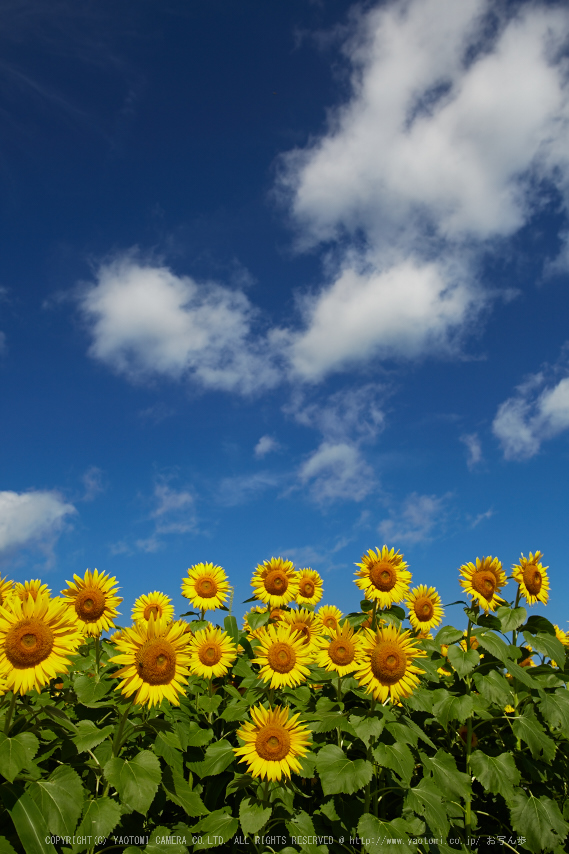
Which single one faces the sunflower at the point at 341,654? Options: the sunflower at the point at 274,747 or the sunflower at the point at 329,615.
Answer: the sunflower at the point at 329,615

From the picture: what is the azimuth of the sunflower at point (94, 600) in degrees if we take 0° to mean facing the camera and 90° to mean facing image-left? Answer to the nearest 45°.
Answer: approximately 0°

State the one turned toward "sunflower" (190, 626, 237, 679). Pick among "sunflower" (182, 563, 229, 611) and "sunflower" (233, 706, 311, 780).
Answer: "sunflower" (182, 563, 229, 611)

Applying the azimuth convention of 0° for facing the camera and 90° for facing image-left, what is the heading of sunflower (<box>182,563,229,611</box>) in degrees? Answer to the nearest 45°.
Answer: approximately 0°

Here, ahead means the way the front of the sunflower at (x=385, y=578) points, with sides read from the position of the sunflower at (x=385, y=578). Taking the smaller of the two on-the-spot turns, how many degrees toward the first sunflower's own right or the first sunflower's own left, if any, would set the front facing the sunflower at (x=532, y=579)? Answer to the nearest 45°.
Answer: approximately 135° to the first sunflower's own left

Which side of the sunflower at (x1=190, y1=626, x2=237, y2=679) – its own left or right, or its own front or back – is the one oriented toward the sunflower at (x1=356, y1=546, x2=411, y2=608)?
left

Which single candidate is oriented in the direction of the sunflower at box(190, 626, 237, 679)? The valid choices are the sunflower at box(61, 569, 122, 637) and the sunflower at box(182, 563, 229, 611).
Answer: the sunflower at box(182, 563, 229, 611)
